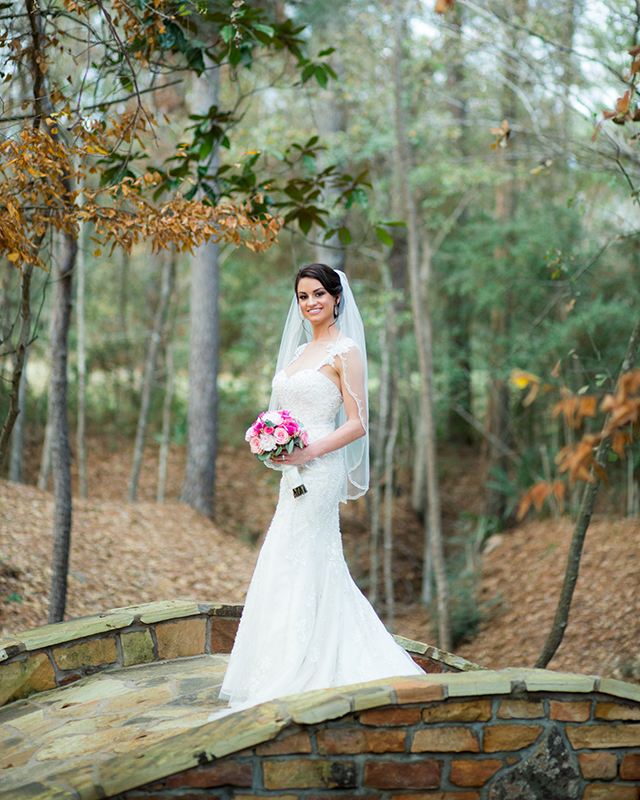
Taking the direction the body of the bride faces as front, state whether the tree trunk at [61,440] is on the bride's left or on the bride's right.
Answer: on the bride's right

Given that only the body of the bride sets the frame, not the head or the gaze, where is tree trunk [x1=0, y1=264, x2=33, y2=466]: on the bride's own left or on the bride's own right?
on the bride's own right

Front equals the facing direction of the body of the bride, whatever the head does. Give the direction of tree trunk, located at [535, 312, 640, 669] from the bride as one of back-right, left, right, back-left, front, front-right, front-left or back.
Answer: back

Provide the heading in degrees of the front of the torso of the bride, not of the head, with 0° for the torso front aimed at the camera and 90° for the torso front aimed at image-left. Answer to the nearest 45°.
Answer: approximately 45°
